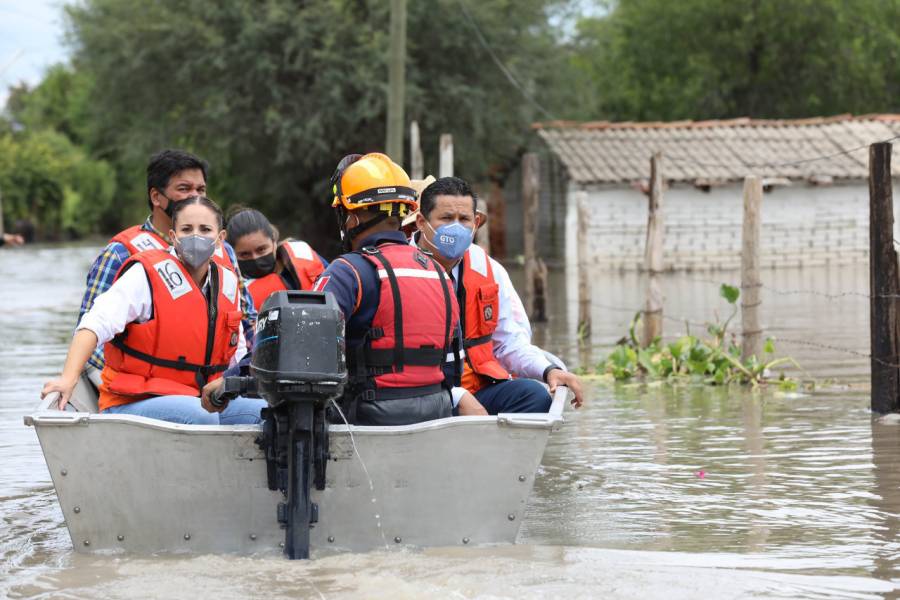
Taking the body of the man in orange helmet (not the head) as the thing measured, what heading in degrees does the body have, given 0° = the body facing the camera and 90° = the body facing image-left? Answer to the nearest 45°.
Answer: approximately 135°

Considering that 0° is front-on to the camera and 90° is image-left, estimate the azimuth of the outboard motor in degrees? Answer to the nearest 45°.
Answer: approximately 180°

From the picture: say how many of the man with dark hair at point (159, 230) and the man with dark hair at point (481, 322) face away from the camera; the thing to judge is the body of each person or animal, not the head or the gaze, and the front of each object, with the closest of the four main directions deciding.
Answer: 0

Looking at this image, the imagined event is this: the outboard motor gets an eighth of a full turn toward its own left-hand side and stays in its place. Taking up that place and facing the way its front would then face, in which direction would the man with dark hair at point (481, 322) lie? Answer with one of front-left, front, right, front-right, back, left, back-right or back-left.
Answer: right

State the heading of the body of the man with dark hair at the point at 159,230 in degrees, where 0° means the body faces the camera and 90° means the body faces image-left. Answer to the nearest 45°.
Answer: approximately 315°

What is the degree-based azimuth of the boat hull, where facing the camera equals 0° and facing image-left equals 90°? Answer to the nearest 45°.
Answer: approximately 180°

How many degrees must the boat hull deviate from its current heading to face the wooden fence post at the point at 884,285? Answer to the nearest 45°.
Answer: approximately 45° to its right

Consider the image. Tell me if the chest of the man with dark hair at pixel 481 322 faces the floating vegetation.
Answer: no

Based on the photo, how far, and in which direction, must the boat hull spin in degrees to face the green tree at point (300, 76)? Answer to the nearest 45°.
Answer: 0° — it already faces it

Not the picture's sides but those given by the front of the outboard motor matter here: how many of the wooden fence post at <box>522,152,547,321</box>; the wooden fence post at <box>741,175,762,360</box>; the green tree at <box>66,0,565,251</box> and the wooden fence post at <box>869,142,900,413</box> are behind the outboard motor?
0

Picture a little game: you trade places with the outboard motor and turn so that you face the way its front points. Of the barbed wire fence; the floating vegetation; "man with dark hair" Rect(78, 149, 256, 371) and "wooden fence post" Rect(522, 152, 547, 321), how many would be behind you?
0

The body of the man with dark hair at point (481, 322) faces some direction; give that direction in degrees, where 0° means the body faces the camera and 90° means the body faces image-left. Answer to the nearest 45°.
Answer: approximately 45°

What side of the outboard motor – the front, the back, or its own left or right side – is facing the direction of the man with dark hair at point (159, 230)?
front

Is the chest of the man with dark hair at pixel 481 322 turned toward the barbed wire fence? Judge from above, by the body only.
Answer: no
